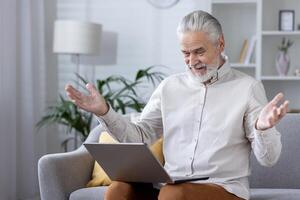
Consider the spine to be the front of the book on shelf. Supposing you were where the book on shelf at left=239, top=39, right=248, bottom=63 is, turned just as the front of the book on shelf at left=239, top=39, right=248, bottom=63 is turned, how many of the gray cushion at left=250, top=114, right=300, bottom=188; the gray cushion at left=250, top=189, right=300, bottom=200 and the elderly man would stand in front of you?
3

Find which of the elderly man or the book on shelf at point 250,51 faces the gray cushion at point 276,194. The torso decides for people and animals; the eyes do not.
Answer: the book on shelf

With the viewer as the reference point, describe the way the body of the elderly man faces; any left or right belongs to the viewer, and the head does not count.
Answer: facing the viewer and to the left of the viewer

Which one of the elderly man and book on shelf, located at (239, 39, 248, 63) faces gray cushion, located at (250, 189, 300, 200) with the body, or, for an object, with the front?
the book on shelf

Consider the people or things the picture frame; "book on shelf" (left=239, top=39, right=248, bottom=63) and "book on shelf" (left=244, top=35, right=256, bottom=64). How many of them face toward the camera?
3

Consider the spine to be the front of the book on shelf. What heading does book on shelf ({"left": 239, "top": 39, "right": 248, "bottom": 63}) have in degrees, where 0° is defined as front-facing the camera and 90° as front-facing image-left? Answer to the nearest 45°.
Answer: approximately 0°

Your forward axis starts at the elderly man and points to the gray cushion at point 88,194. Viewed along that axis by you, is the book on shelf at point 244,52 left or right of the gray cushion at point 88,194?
right
